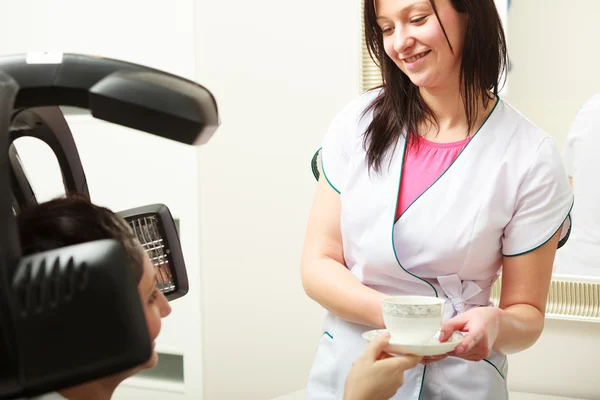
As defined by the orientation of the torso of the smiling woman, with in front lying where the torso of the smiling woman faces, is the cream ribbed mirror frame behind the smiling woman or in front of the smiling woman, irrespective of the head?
behind

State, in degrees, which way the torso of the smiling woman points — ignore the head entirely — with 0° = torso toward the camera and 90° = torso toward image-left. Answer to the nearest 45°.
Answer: approximately 0°

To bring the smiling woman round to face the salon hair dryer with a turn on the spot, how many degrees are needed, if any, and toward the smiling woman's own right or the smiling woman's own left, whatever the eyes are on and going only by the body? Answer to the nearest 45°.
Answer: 0° — they already face it

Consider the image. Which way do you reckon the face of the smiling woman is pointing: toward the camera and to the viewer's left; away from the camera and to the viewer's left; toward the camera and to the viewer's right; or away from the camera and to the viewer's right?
toward the camera and to the viewer's left
